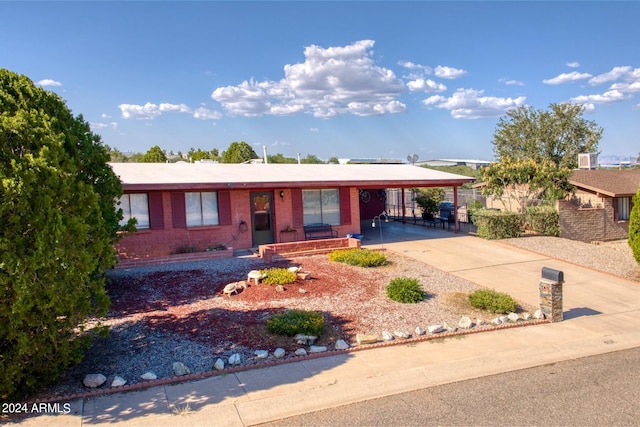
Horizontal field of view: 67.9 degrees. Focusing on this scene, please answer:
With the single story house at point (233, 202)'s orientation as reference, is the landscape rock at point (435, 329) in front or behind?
in front

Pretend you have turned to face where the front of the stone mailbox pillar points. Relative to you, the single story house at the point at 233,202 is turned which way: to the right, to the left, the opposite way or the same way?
the same way

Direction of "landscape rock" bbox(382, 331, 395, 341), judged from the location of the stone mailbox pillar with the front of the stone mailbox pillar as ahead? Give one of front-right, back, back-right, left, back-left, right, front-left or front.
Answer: right

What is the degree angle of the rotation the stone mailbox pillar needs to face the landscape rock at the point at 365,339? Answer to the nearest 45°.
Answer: approximately 90° to its right

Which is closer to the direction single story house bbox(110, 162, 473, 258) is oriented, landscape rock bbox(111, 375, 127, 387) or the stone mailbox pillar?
the landscape rock

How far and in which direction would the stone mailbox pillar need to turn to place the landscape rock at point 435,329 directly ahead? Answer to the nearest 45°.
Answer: approximately 90° to its right

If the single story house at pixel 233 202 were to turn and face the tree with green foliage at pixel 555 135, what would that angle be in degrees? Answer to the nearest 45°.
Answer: approximately 135° to its left

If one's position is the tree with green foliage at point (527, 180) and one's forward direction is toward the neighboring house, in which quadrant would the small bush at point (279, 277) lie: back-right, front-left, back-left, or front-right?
back-right

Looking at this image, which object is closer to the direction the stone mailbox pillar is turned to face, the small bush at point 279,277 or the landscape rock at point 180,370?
the landscape rock

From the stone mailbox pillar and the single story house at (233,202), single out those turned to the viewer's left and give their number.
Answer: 0

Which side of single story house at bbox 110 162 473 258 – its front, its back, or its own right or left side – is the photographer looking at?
front

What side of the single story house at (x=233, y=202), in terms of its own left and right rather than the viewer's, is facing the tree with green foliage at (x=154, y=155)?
back

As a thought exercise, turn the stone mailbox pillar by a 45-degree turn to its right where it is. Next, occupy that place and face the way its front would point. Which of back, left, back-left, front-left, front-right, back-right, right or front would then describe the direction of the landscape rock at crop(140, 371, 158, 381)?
front-right

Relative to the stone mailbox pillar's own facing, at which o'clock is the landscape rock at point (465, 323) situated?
The landscape rock is roughly at 3 o'clock from the stone mailbox pillar.

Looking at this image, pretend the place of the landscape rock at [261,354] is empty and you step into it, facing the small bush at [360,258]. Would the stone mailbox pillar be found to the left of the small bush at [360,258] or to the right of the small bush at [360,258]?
right

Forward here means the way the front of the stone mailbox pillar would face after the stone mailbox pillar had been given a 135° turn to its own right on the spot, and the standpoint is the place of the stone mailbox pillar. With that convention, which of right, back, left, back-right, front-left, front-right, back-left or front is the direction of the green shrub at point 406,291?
front

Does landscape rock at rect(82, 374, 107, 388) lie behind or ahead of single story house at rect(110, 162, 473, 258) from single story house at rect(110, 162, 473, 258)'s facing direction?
ahead

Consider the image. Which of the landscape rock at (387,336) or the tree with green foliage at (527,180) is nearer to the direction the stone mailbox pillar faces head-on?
the landscape rock
